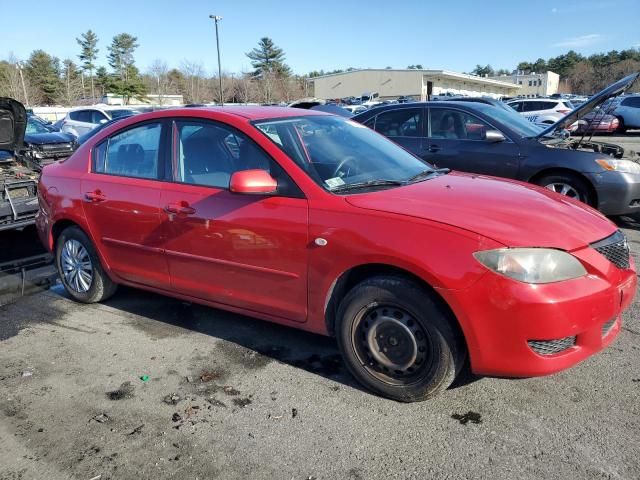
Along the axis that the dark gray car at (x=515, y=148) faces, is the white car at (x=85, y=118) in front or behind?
behind

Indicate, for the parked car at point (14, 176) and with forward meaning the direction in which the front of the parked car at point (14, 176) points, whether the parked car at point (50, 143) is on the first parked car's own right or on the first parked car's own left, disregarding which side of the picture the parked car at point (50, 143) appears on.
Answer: on the first parked car's own left

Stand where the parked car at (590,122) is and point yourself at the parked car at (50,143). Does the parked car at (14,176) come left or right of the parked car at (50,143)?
left

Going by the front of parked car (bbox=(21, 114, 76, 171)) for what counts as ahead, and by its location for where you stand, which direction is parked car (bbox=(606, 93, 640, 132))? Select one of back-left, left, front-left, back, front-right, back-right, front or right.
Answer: front-left

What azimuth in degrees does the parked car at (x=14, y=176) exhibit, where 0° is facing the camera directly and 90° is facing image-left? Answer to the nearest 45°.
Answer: approximately 315°

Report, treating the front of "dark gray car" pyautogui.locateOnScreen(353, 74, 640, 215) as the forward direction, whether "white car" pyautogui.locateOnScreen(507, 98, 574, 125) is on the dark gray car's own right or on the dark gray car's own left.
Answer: on the dark gray car's own left

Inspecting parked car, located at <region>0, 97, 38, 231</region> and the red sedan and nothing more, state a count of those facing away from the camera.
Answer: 0

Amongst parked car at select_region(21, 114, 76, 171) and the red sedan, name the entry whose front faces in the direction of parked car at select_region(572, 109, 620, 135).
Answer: parked car at select_region(21, 114, 76, 171)

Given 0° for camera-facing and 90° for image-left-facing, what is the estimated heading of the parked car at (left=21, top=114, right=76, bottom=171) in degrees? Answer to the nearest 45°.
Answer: approximately 315°

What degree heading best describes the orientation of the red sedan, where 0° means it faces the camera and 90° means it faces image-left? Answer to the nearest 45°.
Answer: approximately 315°

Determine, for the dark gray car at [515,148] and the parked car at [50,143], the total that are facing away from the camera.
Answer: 0

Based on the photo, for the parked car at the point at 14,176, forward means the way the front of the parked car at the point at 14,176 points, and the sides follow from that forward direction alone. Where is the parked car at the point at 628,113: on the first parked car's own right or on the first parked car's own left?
on the first parked car's own left
